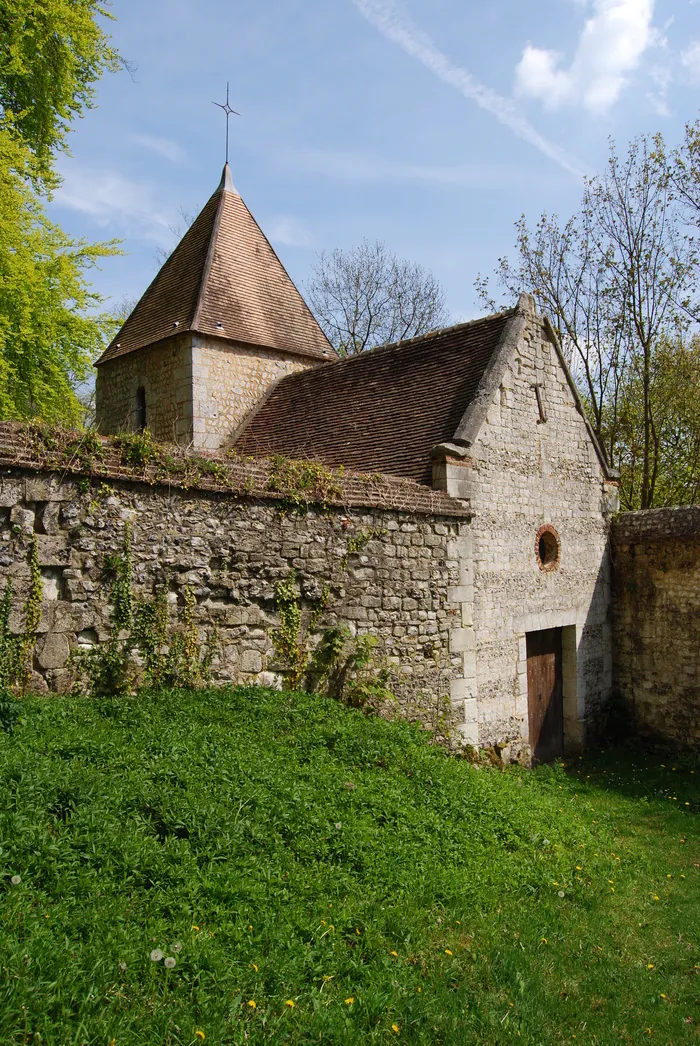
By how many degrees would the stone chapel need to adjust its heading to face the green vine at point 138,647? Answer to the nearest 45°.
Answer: approximately 90° to its right

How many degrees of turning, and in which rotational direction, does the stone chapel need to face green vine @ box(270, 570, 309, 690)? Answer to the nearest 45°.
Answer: approximately 90° to its right

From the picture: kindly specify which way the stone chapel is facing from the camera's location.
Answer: facing the viewer and to the right of the viewer

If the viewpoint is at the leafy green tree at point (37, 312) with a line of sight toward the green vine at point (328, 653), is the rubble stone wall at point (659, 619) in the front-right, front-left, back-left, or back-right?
front-left

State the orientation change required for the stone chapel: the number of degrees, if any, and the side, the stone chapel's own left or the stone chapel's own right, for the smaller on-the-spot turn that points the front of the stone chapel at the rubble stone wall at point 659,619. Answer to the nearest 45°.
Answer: approximately 45° to the stone chapel's own left
